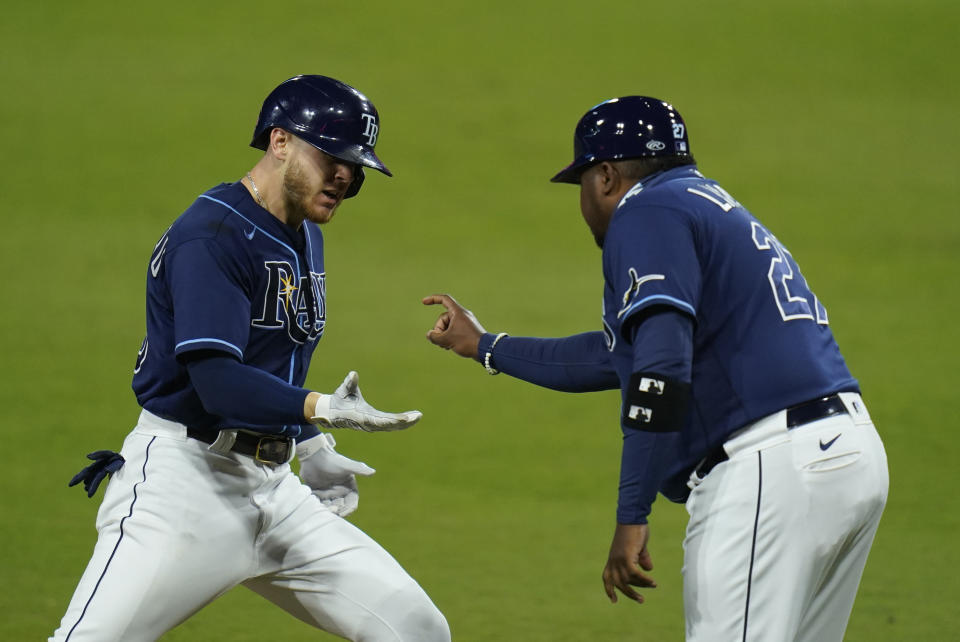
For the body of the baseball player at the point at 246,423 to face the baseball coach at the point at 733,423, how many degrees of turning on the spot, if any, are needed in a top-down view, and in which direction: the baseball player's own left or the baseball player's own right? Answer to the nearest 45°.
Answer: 0° — they already face them

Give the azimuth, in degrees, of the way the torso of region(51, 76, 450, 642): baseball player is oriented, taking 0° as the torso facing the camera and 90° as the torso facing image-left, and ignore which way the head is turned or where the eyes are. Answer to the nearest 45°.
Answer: approximately 315°
